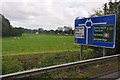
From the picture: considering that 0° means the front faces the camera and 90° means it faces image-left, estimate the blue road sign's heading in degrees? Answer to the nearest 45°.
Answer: approximately 45°
